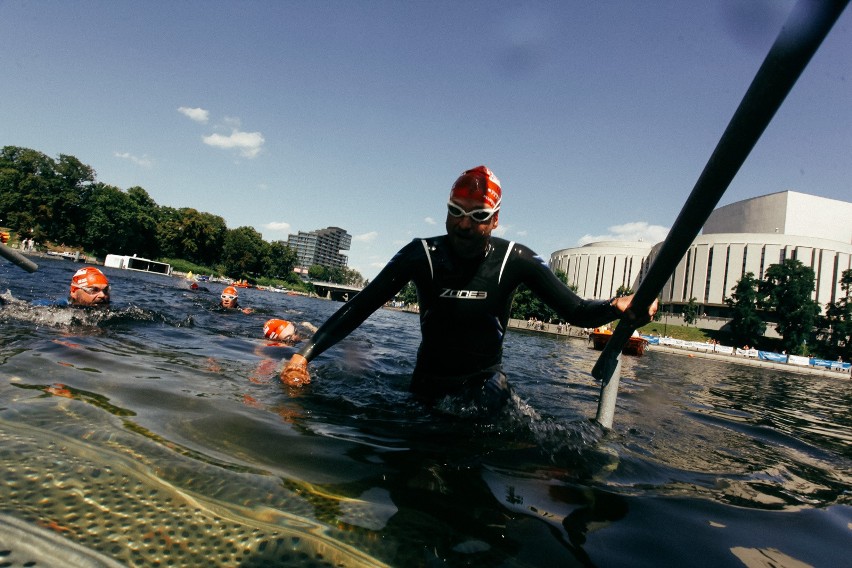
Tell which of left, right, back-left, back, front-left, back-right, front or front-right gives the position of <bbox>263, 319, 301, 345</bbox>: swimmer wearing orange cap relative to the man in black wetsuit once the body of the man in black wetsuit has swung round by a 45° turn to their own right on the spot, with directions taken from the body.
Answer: right

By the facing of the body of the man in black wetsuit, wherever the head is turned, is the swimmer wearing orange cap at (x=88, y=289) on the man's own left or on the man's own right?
on the man's own right

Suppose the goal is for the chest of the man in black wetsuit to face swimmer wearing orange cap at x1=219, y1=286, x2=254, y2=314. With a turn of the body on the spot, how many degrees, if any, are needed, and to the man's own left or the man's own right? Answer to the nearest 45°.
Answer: approximately 135° to the man's own right

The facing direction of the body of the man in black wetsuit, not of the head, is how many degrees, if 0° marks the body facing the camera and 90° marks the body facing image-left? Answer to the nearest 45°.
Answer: approximately 0°
